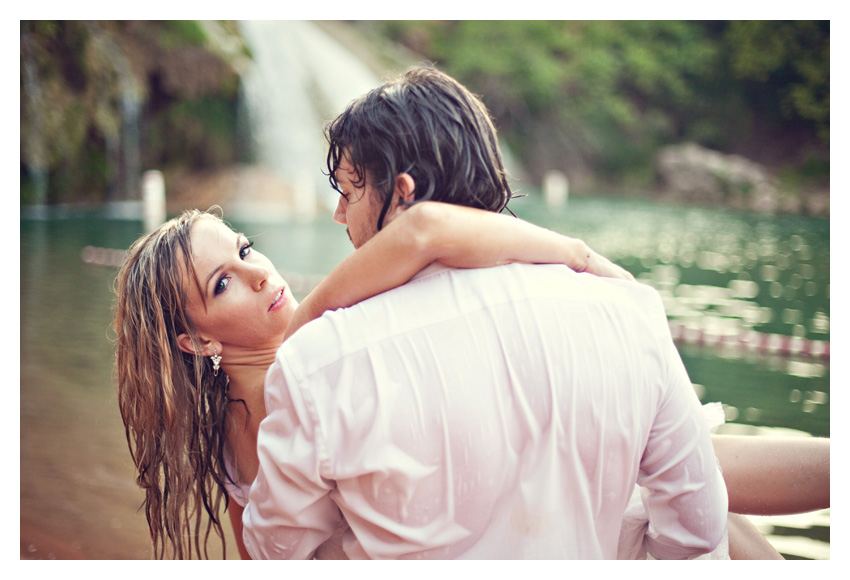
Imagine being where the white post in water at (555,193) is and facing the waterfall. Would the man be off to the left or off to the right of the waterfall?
left

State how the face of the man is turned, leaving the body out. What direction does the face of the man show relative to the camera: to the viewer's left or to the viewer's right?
to the viewer's left

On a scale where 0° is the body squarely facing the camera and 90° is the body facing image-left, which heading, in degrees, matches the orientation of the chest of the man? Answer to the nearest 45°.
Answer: approximately 180°

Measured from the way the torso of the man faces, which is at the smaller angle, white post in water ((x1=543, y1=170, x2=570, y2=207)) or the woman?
the white post in water

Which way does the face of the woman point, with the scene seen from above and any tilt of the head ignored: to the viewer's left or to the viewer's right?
to the viewer's right

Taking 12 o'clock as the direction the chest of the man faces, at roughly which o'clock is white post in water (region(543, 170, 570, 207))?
The white post in water is roughly at 12 o'clock from the man.

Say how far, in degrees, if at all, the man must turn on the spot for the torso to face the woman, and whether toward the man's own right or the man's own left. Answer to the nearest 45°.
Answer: approximately 45° to the man's own left

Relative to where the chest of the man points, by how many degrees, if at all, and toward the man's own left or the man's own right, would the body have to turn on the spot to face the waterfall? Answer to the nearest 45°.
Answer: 0° — they already face it
